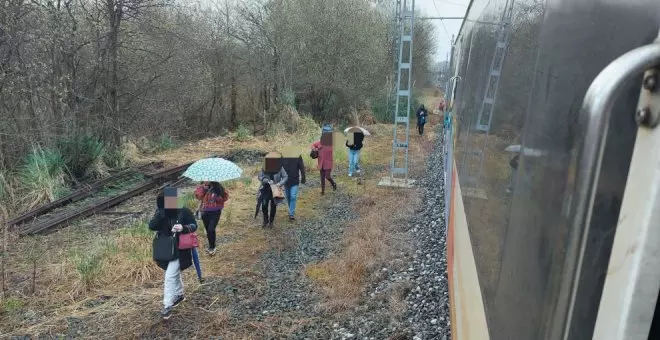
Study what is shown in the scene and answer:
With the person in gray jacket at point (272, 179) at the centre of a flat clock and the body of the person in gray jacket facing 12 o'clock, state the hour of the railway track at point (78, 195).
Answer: The railway track is roughly at 4 o'clock from the person in gray jacket.

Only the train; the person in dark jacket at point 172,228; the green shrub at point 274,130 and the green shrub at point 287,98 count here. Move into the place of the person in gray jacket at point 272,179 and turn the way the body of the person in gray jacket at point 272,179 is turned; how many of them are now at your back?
2

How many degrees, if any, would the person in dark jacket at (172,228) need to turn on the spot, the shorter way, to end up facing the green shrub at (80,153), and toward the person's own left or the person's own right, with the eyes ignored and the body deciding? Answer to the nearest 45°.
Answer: approximately 180°

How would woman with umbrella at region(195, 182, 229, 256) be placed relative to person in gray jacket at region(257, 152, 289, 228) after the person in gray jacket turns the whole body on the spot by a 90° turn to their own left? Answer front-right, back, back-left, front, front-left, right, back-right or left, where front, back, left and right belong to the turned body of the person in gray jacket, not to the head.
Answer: back-right

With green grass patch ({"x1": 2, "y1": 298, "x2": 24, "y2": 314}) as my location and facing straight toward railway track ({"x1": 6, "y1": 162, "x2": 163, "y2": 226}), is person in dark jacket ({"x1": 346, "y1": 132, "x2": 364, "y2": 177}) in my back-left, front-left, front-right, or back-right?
front-right

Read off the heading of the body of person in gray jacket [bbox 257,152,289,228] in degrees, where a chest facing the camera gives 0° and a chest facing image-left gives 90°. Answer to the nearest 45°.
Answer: approximately 0°

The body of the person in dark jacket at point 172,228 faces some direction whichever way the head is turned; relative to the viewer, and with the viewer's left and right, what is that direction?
facing the viewer

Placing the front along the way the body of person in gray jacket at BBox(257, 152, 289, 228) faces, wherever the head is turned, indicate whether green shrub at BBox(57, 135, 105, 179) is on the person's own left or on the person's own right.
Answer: on the person's own right

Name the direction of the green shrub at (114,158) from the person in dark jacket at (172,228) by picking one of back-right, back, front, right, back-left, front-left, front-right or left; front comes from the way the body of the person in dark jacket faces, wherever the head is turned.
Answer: back

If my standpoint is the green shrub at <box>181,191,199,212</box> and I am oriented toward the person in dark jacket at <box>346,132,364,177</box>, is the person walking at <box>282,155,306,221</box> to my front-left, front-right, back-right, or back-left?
front-right

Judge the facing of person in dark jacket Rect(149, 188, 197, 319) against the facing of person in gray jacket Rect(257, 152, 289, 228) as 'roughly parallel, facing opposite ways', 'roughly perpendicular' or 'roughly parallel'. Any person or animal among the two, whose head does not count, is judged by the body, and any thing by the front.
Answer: roughly parallel

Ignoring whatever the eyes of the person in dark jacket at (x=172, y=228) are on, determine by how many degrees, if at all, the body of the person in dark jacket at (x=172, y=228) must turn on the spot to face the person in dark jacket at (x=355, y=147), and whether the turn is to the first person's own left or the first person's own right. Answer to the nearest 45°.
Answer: approximately 135° to the first person's own left

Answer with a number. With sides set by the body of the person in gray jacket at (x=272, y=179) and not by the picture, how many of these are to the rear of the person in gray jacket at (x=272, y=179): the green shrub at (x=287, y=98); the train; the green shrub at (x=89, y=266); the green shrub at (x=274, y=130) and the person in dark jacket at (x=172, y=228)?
2

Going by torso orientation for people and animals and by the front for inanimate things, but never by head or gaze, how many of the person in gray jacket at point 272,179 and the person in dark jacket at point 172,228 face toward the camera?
2
